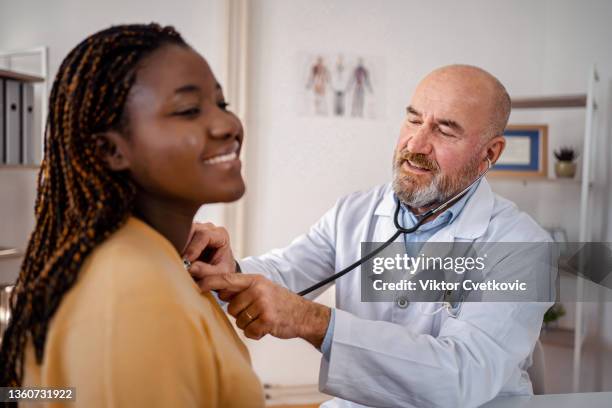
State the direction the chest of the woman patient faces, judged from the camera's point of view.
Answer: to the viewer's right

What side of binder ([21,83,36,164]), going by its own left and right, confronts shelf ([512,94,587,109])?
left

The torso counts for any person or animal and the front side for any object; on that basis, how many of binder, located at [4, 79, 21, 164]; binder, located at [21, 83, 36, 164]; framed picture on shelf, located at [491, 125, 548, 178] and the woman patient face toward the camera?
3

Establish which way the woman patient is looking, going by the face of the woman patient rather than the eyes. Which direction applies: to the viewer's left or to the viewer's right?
to the viewer's right

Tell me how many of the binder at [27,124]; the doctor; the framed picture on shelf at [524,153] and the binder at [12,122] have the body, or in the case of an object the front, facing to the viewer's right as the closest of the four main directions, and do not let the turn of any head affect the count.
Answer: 0

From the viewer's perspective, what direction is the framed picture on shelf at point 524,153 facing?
toward the camera

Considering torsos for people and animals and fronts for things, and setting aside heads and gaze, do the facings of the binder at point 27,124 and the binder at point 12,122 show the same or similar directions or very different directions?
same or similar directions

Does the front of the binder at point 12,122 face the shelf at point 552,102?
no

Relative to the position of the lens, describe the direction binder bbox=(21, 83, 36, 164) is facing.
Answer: facing the viewer

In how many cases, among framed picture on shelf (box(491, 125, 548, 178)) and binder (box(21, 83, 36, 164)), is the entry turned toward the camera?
2

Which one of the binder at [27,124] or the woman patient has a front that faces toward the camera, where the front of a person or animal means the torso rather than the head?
the binder
